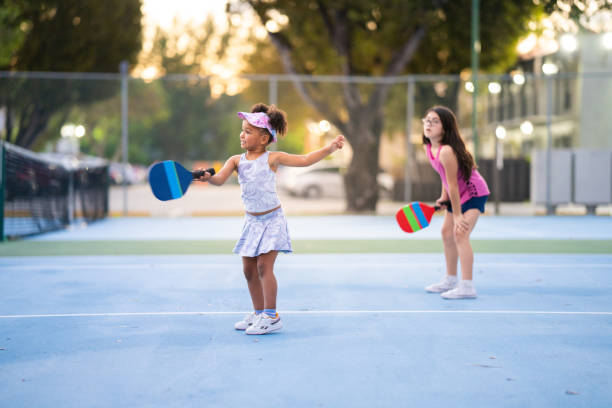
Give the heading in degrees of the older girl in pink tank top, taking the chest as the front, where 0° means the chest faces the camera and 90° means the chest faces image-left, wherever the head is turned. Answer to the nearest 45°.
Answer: approximately 90°

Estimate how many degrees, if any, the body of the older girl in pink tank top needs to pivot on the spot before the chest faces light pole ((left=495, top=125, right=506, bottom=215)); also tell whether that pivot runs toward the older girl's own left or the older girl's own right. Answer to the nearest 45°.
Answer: approximately 90° to the older girl's own right

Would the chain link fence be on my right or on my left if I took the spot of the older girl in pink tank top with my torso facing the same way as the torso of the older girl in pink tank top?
on my right

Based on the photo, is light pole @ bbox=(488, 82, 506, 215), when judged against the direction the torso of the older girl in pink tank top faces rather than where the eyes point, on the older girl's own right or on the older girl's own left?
on the older girl's own right

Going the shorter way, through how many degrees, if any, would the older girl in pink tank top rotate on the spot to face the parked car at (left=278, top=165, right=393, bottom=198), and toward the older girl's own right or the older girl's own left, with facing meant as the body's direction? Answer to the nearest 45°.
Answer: approximately 90° to the older girl's own right
